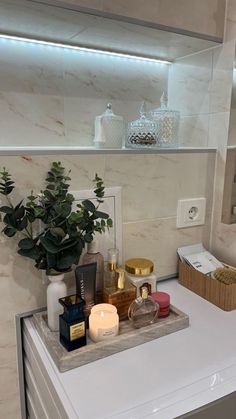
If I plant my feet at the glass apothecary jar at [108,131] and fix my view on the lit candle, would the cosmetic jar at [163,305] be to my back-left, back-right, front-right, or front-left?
front-left

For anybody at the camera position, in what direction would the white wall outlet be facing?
facing the viewer and to the right of the viewer

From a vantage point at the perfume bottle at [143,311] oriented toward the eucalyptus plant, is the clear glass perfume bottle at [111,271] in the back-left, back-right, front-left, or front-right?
front-right

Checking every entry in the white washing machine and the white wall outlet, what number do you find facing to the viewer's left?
0

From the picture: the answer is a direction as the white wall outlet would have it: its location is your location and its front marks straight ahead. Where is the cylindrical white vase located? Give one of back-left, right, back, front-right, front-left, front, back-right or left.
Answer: right

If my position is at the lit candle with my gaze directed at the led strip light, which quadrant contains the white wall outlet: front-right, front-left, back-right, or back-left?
front-right
